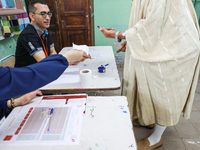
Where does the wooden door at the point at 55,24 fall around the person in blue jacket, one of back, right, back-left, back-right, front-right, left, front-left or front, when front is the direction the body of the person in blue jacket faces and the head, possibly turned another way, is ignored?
left

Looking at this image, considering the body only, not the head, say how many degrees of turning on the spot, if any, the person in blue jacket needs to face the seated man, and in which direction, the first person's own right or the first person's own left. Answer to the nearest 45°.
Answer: approximately 90° to the first person's own left

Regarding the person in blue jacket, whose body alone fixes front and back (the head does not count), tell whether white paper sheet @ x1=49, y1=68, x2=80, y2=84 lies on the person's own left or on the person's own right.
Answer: on the person's own left

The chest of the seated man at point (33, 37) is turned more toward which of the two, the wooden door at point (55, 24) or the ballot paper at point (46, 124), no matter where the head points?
the ballot paper

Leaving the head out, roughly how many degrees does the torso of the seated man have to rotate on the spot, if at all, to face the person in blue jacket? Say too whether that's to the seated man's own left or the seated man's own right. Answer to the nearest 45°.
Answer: approximately 45° to the seated man's own right

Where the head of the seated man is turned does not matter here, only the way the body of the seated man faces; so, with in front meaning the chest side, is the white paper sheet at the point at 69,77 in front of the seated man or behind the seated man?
in front

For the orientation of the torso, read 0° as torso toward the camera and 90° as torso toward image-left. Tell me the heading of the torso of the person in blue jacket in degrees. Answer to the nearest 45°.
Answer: approximately 270°

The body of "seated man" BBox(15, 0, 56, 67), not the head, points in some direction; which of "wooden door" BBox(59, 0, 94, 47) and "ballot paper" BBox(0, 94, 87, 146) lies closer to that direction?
the ballot paper

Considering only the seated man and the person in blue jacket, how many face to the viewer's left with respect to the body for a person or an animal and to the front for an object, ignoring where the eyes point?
0
